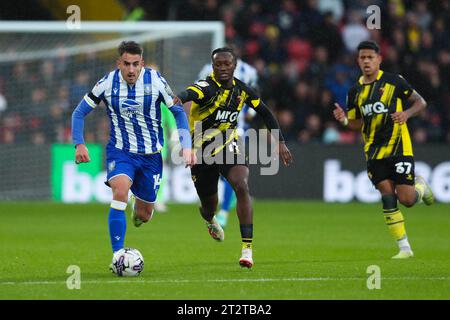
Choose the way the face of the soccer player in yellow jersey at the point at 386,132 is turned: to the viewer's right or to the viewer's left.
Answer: to the viewer's left

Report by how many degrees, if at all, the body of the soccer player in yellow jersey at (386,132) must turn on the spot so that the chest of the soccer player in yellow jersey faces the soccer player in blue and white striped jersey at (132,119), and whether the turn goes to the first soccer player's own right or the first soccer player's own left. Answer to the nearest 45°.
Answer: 0° — they already face them

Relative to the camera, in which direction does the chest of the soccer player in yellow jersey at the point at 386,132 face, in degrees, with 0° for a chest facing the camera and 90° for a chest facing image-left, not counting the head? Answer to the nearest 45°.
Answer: approximately 45°

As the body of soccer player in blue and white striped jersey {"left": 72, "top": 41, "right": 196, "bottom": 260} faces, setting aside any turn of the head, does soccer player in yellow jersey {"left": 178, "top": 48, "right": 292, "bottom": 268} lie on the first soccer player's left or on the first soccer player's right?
on the first soccer player's left
